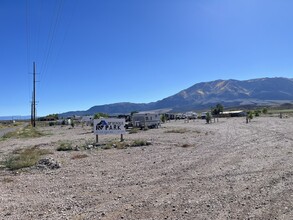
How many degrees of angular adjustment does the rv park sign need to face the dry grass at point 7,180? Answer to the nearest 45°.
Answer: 0° — it already faces it

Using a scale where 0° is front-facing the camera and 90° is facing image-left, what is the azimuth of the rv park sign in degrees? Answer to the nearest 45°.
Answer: approximately 0°
